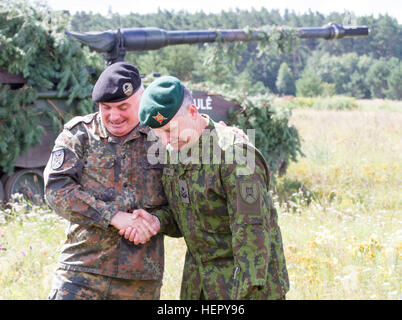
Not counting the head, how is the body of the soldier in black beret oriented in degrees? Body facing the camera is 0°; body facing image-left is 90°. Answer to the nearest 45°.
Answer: approximately 315°

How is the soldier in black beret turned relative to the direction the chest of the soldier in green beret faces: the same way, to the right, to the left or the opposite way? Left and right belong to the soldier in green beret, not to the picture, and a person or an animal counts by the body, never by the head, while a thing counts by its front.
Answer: to the left

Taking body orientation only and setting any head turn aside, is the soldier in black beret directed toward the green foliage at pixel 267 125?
no

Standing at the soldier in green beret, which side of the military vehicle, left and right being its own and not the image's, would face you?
right

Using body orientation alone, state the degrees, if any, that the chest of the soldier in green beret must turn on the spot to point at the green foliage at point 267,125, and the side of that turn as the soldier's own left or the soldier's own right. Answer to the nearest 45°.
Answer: approximately 135° to the soldier's own right

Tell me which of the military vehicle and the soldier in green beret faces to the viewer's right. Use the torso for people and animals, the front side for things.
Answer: the military vehicle

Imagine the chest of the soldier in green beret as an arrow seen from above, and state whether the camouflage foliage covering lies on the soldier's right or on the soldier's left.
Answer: on the soldier's right

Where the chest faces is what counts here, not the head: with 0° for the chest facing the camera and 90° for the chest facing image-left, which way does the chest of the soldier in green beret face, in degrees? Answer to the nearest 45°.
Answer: approximately 45°

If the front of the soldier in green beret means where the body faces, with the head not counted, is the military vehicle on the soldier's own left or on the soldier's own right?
on the soldier's own right

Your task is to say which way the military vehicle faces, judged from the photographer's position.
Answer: facing to the right of the viewer

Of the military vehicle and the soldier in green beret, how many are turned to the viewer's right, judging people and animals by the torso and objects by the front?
1

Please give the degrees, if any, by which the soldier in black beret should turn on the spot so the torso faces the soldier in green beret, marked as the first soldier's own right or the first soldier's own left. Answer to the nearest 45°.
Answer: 0° — they already face them

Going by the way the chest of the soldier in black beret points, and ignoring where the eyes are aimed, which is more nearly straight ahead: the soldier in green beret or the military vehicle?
the soldier in green beret

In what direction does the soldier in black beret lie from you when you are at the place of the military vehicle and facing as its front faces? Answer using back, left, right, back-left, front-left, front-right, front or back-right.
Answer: right
